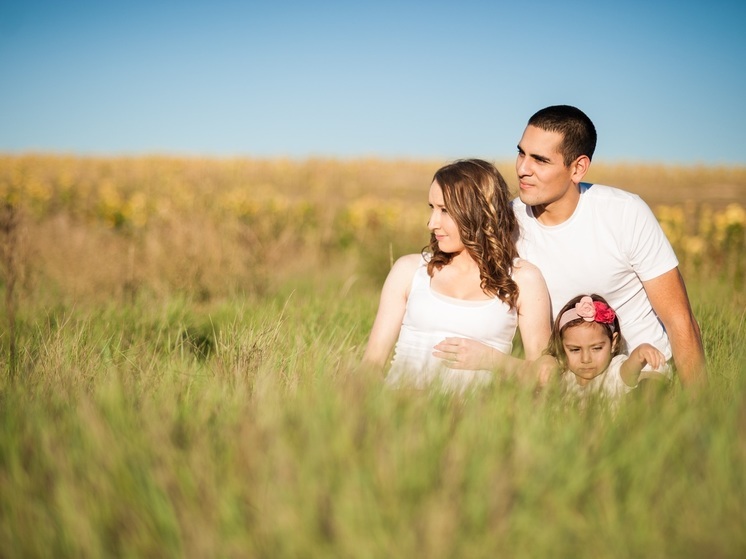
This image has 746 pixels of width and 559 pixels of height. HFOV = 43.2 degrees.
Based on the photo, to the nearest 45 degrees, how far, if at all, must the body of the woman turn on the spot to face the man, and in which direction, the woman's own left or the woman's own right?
approximately 135° to the woman's own left

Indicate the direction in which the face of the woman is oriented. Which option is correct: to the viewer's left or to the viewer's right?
to the viewer's left

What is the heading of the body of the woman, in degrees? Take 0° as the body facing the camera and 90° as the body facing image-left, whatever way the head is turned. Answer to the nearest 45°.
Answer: approximately 0°

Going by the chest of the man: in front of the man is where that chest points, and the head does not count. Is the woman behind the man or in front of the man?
in front

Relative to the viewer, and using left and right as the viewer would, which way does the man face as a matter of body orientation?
facing the viewer and to the left of the viewer

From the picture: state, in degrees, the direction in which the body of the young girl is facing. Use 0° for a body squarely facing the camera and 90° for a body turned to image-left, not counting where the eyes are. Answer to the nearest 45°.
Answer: approximately 0°

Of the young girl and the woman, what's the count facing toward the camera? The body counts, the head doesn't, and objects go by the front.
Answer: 2
